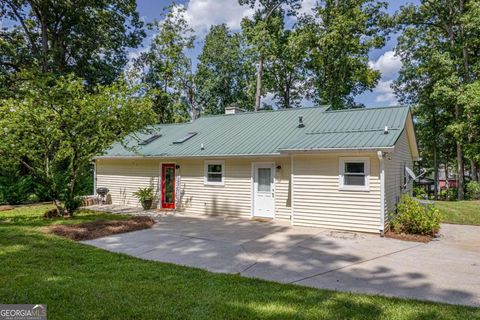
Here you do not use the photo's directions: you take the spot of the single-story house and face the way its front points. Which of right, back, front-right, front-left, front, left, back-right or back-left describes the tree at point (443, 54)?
back

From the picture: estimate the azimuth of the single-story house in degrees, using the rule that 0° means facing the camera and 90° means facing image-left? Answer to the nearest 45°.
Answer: approximately 45°

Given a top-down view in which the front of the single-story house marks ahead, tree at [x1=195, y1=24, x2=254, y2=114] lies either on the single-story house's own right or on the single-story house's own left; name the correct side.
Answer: on the single-story house's own right

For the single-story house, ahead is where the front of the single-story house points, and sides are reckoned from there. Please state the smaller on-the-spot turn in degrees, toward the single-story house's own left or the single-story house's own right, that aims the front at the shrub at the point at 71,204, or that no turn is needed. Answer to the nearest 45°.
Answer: approximately 45° to the single-story house's own right

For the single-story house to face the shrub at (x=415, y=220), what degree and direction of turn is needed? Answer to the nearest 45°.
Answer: approximately 90° to its left

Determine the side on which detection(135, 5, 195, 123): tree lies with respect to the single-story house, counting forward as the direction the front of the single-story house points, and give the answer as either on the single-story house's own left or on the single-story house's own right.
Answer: on the single-story house's own right

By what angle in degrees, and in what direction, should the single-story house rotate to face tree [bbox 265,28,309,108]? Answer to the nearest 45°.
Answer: approximately 135° to its right

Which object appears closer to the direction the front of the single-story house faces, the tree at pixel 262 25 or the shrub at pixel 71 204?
the shrub
